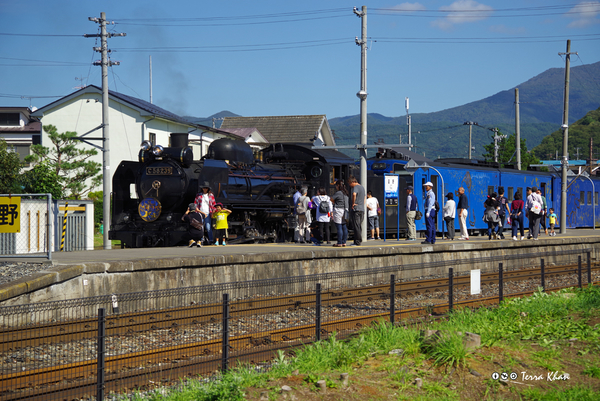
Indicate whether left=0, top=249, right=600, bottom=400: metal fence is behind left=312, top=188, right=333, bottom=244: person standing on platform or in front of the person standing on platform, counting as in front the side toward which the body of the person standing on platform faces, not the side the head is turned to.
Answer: behind

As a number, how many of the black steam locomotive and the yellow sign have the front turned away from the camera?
0

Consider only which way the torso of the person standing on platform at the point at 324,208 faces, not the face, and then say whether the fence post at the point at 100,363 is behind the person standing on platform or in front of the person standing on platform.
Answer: behind

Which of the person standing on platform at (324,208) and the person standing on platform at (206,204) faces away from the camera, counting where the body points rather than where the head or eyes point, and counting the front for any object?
the person standing on platform at (324,208)

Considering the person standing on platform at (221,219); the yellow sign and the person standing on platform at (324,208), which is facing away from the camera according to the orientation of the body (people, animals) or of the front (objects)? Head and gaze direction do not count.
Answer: the person standing on platform at (324,208)

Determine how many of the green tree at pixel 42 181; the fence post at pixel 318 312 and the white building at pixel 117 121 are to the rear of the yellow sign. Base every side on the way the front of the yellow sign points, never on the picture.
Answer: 2

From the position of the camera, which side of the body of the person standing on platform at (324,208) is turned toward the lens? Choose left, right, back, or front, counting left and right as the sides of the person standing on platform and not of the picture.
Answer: back

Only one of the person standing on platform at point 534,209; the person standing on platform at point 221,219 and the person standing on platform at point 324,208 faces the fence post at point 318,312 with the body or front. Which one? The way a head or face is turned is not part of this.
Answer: the person standing on platform at point 221,219

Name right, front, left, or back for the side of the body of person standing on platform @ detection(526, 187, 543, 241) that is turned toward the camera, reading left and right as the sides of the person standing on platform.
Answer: back

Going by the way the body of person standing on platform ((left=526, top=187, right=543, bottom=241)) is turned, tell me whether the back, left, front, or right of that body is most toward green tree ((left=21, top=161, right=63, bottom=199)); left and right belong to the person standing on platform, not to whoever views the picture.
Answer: left

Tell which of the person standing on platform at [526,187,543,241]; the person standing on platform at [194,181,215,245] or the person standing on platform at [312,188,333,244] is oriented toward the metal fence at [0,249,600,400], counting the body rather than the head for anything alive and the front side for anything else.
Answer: the person standing on platform at [194,181,215,245]

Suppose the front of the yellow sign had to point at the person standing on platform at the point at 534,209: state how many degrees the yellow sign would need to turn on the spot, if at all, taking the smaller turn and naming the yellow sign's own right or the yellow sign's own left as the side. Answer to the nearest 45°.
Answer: approximately 90° to the yellow sign's own left

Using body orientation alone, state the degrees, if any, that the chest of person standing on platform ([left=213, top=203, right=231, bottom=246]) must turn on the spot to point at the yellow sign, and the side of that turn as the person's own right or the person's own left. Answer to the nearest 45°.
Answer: approximately 45° to the person's own right

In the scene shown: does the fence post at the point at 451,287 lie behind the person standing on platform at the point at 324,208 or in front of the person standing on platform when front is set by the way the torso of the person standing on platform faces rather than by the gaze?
behind

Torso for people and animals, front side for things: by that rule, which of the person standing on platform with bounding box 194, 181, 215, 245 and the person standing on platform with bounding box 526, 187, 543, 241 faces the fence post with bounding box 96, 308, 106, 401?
the person standing on platform with bounding box 194, 181, 215, 245
